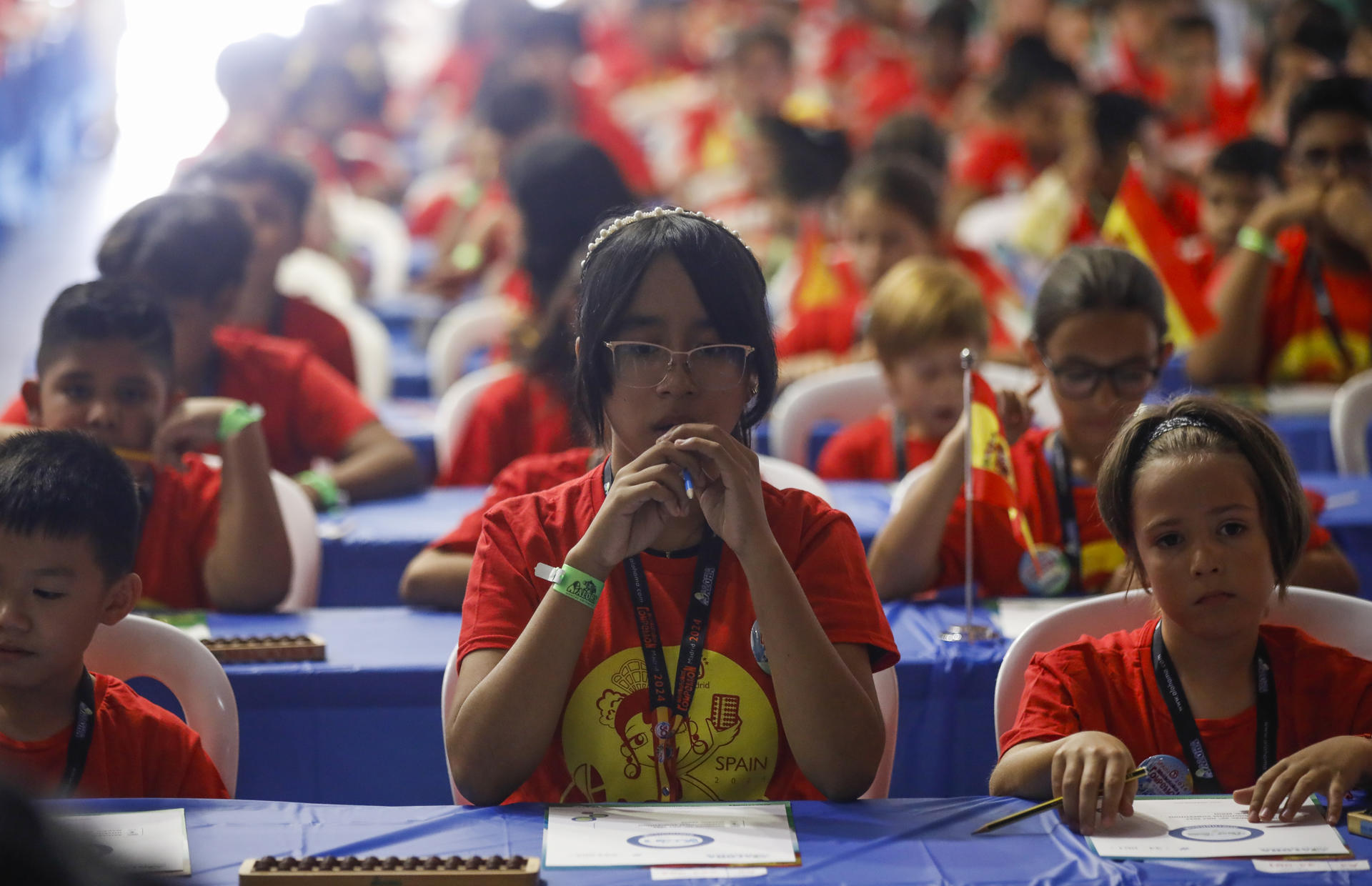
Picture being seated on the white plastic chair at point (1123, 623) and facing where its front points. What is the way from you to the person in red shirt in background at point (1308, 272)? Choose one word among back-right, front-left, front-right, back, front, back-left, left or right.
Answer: back

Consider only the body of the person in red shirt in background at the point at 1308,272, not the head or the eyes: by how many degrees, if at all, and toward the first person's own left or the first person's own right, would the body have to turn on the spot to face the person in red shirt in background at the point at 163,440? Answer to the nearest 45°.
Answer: approximately 45° to the first person's own right

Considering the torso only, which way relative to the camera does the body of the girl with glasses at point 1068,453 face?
toward the camera

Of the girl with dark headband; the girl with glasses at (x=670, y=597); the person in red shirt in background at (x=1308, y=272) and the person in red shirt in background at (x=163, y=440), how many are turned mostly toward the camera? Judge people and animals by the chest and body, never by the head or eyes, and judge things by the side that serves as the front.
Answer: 4

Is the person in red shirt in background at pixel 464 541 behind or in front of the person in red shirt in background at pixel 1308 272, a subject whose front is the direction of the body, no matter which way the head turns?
in front

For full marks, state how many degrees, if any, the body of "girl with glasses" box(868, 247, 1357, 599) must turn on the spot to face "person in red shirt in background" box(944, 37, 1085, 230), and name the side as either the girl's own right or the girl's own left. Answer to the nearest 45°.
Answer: approximately 180°

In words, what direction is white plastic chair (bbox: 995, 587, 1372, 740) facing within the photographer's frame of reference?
facing the viewer

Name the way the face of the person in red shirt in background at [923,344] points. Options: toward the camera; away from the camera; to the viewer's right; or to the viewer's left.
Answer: toward the camera

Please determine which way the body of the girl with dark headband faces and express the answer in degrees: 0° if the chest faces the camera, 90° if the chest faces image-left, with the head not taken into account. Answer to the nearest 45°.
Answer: approximately 0°

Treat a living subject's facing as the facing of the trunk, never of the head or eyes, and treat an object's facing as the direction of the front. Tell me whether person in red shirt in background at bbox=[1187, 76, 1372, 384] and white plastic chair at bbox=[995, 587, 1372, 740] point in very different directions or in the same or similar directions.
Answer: same or similar directions

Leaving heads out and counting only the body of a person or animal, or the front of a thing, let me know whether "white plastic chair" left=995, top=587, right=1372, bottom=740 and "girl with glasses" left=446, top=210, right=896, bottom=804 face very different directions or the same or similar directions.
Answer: same or similar directions

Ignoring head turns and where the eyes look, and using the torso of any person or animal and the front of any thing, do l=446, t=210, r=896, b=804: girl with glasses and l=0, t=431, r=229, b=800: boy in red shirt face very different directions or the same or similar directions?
same or similar directions

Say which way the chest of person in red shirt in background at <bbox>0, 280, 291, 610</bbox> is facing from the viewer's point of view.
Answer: toward the camera

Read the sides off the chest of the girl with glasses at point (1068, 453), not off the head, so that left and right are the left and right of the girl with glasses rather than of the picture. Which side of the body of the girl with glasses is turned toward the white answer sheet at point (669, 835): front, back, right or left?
front

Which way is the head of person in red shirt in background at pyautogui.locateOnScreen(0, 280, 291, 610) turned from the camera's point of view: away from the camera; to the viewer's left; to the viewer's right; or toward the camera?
toward the camera

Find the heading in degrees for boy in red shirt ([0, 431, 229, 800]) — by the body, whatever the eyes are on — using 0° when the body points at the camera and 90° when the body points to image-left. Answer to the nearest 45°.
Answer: approximately 45°

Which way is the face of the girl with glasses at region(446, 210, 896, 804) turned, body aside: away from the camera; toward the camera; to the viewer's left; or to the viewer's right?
toward the camera
